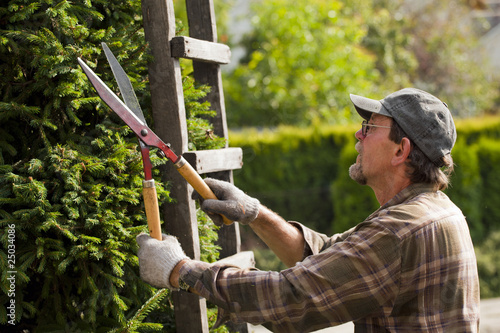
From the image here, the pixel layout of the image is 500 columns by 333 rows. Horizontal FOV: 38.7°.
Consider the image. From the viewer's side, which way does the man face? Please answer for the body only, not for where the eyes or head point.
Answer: to the viewer's left

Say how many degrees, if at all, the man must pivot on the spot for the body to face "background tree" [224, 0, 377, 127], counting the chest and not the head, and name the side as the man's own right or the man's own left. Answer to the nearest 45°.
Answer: approximately 90° to the man's own right

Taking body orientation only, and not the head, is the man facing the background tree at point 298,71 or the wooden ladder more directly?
the wooden ladder

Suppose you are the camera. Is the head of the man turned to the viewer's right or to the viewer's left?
to the viewer's left

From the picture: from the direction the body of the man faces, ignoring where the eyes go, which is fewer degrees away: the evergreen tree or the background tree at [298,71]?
the evergreen tree

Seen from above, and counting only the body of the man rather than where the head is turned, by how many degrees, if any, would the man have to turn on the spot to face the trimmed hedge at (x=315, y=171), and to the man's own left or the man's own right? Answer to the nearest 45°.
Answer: approximately 90° to the man's own right
